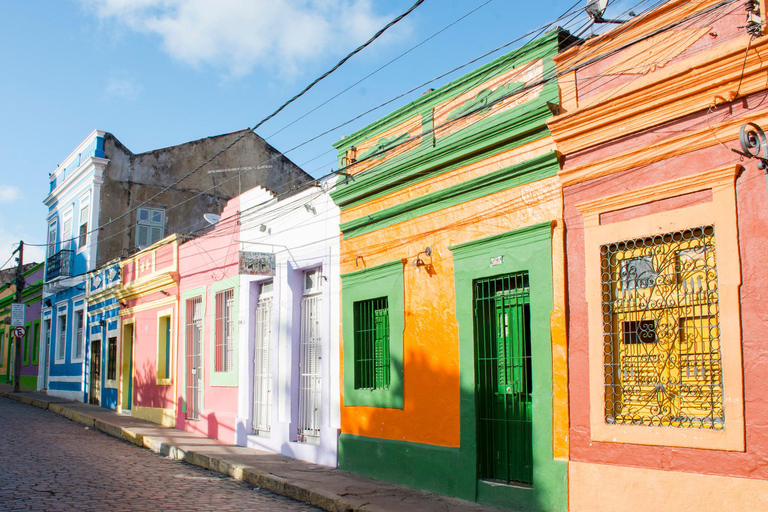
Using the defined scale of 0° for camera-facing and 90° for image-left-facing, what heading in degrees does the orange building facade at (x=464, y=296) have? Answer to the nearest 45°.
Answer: approximately 45°

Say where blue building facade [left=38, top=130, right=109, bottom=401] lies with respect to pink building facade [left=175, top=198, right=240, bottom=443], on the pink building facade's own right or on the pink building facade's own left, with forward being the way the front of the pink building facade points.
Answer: on the pink building facade's own right

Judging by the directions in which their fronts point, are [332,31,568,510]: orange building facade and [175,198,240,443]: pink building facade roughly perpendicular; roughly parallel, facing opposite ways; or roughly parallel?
roughly parallel

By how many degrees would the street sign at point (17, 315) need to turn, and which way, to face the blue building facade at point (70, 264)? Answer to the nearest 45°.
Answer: approximately 45° to its left

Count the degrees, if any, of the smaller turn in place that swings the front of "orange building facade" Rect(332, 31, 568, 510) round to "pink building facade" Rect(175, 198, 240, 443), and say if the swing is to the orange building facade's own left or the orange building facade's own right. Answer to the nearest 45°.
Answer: approximately 90° to the orange building facade's own right

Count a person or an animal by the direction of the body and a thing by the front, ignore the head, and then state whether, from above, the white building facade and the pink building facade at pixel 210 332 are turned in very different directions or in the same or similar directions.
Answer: same or similar directions

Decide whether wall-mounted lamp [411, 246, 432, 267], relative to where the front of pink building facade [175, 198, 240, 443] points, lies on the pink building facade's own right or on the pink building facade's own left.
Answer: on the pink building facade's own left

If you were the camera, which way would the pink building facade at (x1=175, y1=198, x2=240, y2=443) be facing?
facing the viewer and to the left of the viewer

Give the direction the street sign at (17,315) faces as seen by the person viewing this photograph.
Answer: facing the viewer

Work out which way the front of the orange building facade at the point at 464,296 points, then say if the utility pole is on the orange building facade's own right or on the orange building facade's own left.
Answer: on the orange building facade's own right

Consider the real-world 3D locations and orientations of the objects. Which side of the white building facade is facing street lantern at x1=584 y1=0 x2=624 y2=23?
left

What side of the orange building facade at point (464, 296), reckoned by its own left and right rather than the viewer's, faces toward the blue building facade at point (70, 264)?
right

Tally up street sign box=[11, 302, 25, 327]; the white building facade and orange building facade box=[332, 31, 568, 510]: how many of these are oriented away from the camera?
0
